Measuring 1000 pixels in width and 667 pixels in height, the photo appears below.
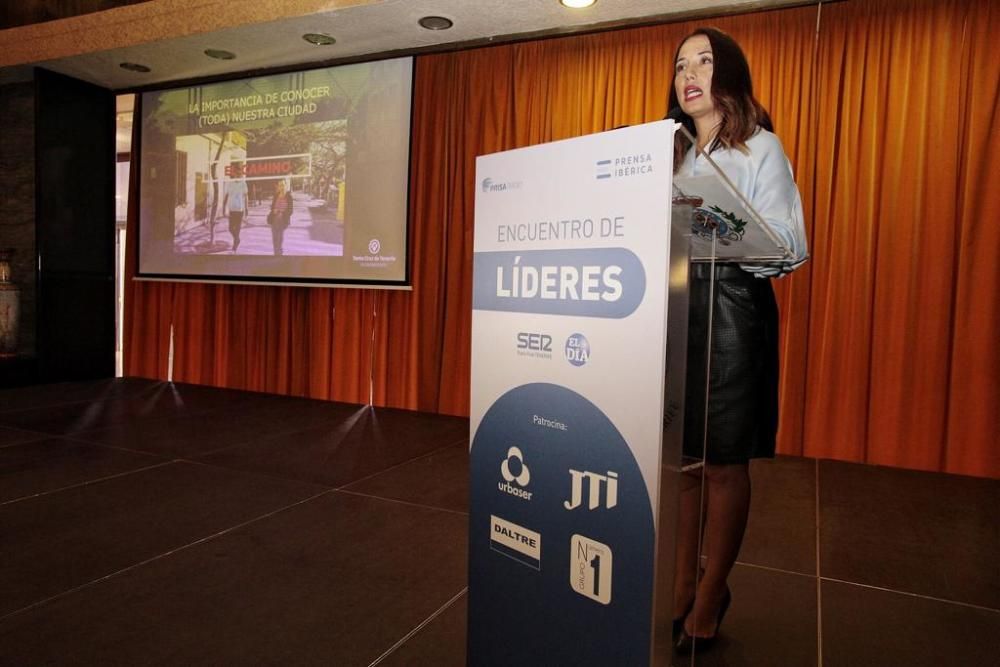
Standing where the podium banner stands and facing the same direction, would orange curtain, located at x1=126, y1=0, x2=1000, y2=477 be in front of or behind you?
behind

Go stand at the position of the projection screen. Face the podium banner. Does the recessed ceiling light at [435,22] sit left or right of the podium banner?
left

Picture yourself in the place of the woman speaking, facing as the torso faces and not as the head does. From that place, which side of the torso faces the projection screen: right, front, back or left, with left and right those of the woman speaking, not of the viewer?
right

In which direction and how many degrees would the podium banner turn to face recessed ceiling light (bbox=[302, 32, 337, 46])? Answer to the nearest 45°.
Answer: approximately 90° to its right

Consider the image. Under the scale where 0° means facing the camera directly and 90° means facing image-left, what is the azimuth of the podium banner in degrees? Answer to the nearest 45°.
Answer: approximately 45°

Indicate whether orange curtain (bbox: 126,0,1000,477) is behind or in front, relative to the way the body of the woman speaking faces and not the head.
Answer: behind

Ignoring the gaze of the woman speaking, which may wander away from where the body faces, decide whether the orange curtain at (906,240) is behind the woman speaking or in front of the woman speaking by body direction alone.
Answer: behind

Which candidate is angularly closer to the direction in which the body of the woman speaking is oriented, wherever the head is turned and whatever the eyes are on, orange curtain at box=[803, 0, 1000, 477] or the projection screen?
the projection screen

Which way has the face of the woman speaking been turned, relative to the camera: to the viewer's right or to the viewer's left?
to the viewer's left

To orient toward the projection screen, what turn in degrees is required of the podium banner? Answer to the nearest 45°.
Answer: approximately 90° to its right
